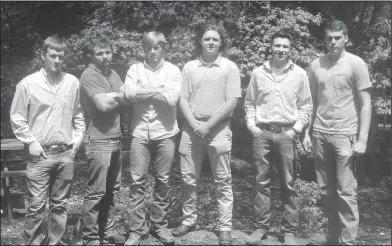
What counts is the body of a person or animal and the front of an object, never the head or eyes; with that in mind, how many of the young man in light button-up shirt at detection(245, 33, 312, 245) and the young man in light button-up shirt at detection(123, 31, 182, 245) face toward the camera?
2

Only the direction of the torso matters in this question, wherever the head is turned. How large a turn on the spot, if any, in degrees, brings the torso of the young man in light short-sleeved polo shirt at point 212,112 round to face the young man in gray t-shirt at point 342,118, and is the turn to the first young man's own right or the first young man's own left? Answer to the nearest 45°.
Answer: approximately 90° to the first young man's own left

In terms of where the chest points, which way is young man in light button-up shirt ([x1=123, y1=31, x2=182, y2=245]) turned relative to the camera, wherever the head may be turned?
toward the camera

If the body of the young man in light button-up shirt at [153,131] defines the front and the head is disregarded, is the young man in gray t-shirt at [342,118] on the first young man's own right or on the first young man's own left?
on the first young man's own left

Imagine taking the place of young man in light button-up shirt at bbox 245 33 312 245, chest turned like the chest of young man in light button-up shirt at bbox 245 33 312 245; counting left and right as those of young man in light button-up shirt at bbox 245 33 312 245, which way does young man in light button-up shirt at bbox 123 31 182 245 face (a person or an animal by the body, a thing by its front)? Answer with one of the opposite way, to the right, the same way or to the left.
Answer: the same way

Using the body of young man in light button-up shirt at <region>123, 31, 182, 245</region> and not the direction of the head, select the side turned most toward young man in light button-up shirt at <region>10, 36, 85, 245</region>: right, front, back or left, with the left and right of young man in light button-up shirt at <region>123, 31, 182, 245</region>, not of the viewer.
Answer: right

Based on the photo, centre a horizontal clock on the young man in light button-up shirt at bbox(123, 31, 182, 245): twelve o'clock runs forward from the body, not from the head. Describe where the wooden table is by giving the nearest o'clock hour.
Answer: The wooden table is roughly at 4 o'clock from the young man in light button-up shirt.

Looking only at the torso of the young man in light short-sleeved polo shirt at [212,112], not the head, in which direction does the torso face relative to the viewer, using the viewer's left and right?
facing the viewer

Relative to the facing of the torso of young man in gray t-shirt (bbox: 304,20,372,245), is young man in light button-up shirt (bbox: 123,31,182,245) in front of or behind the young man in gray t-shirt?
in front

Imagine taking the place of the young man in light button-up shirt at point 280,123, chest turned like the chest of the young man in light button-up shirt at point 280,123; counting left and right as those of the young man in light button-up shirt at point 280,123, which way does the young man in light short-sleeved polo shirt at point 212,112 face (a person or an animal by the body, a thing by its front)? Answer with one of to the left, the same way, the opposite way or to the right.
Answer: the same way

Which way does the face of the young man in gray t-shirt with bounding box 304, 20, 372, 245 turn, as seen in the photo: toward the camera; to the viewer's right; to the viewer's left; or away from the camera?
toward the camera

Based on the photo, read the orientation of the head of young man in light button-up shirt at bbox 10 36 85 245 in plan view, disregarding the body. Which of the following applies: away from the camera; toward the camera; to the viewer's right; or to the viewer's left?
toward the camera

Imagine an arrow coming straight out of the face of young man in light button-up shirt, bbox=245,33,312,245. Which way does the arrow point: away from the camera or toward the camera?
toward the camera

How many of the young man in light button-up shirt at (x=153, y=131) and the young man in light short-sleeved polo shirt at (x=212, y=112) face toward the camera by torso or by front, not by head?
2
